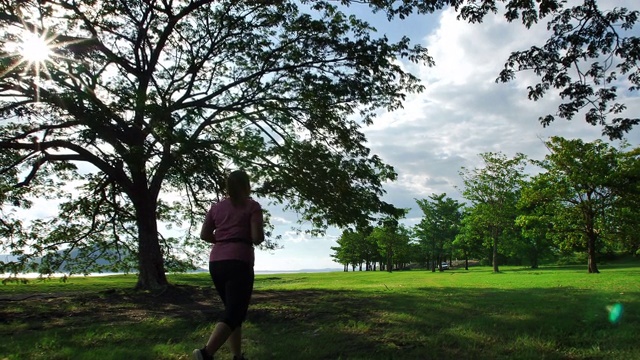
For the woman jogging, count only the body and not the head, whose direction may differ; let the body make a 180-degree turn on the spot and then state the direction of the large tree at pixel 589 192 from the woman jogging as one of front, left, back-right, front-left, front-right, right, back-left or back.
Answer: back

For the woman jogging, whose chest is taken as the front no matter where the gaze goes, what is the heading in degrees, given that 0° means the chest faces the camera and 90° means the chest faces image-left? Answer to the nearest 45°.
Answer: approximately 225°

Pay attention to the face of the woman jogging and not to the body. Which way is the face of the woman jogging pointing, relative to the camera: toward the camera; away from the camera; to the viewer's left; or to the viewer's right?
away from the camera
